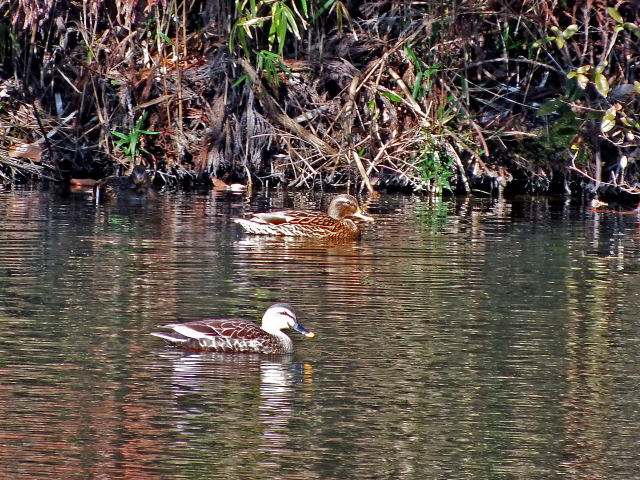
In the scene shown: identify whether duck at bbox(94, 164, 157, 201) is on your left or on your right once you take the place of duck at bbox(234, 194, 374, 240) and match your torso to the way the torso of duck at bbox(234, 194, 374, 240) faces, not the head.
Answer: on your left

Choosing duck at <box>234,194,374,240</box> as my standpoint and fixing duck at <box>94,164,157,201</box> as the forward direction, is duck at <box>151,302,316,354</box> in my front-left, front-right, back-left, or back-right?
back-left

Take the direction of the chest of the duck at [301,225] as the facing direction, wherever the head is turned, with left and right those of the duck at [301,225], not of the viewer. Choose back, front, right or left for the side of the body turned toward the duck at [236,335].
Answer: right

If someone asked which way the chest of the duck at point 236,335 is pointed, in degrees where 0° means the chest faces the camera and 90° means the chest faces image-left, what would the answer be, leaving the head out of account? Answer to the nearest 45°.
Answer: approximately 270°

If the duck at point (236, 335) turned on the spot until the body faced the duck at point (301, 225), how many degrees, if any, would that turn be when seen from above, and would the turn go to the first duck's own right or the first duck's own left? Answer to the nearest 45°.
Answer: approximately 90° to the first duck's own left

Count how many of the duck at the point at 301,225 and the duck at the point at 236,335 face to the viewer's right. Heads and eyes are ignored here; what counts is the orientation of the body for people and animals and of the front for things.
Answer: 2

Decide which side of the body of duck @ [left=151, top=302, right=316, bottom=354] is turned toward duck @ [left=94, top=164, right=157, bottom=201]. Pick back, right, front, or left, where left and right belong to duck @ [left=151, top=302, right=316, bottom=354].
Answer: left

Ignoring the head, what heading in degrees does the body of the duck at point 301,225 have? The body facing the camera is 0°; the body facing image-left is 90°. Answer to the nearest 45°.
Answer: approximately 270°
